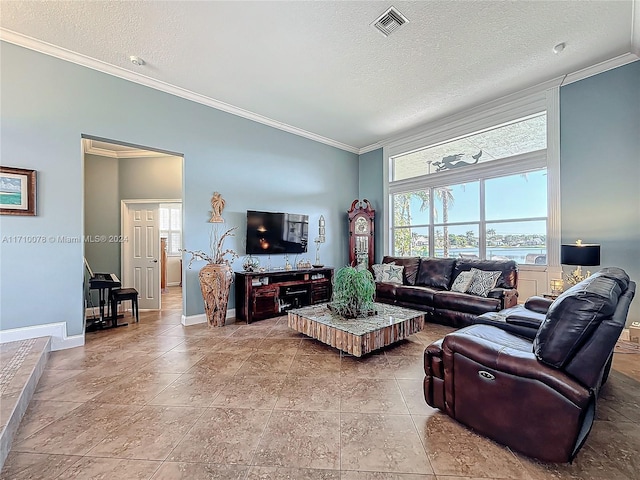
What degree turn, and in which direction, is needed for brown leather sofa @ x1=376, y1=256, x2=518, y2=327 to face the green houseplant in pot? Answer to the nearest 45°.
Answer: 0° — it already faces it

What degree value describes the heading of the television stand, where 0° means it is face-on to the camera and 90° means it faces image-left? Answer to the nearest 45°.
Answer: approximately 315°

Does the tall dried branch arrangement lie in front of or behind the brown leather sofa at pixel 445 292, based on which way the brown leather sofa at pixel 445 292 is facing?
in front

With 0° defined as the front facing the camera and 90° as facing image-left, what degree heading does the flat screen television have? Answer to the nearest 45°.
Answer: approximately 315°

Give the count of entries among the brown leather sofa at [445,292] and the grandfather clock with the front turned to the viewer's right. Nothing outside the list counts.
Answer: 0

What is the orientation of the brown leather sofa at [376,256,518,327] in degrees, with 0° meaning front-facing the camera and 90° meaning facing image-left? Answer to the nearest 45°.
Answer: approximately 45°

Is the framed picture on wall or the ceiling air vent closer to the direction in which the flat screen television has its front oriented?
the ceiling air vent

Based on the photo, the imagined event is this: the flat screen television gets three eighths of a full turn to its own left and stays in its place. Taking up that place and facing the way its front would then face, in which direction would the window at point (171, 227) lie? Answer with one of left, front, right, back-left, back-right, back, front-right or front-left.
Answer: front-left

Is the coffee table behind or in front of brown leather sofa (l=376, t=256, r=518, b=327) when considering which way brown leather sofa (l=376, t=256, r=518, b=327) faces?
in front

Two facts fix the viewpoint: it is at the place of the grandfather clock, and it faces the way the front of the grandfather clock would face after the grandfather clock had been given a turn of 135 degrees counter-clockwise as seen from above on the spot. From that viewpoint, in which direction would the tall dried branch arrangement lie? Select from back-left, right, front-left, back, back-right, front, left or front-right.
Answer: back
